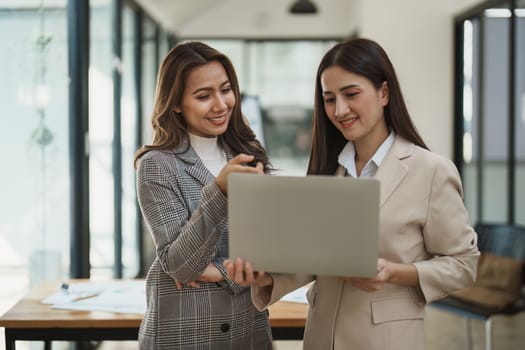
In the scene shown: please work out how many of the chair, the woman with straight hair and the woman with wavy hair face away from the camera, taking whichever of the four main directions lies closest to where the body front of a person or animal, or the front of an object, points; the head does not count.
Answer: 0

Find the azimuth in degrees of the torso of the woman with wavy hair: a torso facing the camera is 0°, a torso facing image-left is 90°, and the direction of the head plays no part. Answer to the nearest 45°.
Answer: approximately 315°

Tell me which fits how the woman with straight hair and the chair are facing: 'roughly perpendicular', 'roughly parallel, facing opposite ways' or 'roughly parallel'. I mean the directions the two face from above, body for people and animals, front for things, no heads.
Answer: roughly parallel

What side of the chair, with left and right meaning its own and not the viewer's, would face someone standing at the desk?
front

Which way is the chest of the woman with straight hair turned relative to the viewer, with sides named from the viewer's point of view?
facing the viewer and to the left of the viewer

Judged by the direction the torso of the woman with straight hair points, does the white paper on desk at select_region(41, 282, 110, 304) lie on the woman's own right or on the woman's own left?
on the woman's own right

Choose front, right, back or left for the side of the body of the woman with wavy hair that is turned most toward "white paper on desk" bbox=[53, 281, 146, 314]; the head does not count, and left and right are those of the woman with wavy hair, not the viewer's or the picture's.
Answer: back

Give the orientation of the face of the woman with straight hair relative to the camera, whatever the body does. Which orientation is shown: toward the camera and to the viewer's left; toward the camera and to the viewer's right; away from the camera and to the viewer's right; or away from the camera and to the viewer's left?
toward the camera and to the viewer's left

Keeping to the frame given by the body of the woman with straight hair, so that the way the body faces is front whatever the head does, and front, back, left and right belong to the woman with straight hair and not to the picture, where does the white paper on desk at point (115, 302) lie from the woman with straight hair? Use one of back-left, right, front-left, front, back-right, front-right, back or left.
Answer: right

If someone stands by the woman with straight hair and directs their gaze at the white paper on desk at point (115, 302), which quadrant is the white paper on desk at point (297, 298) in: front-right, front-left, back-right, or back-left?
front-right

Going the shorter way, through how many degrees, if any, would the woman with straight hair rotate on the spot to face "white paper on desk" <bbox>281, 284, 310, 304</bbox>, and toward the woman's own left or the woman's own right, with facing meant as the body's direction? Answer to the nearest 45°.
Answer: approximately 135° to the woman's own right

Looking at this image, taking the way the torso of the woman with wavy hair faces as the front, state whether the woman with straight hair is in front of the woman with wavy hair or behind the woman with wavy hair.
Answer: in front

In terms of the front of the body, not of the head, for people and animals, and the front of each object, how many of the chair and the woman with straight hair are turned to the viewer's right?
0

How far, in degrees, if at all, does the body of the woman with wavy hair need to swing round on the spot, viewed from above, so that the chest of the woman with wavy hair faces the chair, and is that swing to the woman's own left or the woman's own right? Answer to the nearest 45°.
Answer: approximately 90° to the woman's own left

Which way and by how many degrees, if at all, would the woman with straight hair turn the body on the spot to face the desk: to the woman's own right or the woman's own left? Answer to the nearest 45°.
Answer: approximately 90° to the woman's own right

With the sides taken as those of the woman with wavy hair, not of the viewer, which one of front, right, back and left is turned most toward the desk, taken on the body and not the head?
back

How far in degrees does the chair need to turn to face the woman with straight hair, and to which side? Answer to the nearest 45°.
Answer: approximately 45° to its left
